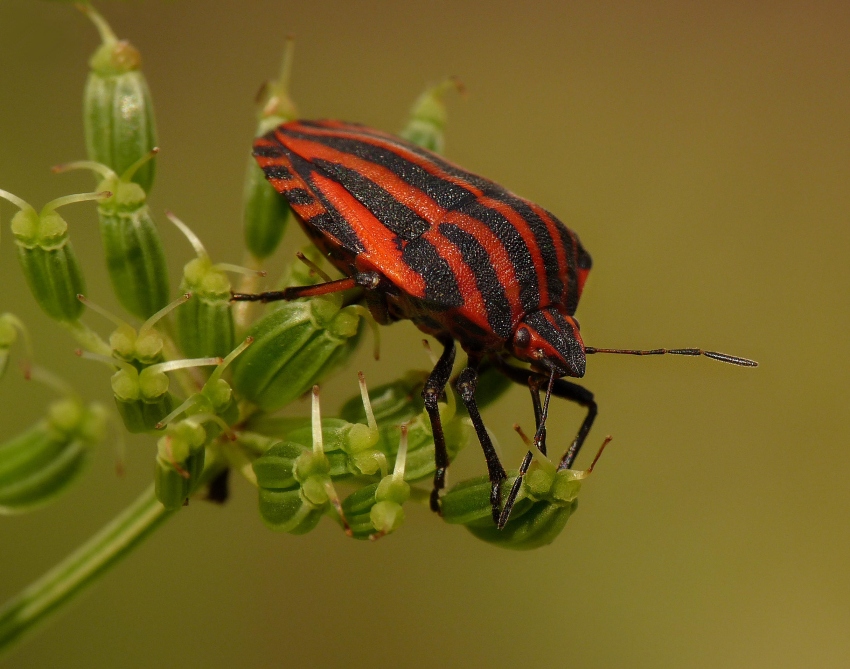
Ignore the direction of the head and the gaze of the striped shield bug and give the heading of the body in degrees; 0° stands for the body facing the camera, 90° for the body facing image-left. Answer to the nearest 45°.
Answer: approximately 315°
